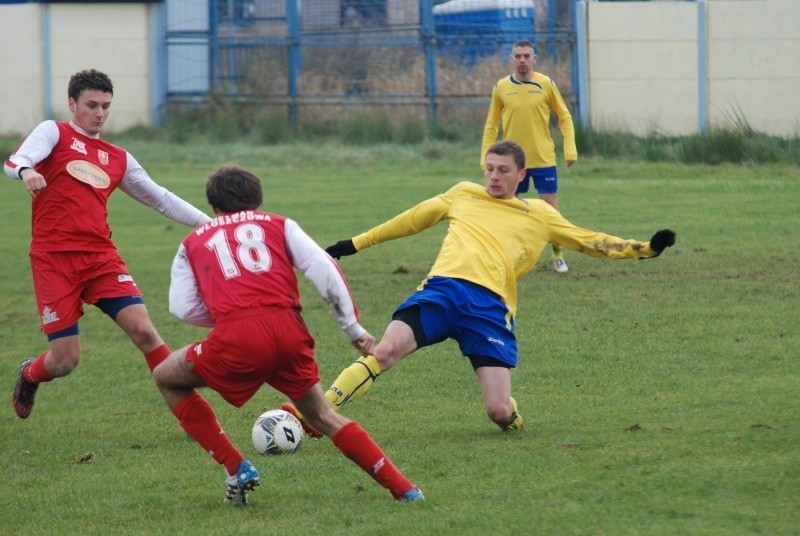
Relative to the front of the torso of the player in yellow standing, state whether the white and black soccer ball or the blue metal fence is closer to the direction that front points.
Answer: the white and black soccer ball

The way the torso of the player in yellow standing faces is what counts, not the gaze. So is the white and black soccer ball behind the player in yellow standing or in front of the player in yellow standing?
in front

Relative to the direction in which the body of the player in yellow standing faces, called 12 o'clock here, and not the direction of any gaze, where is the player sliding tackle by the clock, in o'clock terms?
The player sliding tackle is roughly at 12 o'clock from the player in yellow standing.

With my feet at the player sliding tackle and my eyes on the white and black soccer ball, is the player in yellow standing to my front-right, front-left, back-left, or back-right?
back-right

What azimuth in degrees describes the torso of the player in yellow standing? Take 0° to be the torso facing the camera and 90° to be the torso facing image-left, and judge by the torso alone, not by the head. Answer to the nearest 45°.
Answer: approximately 0°

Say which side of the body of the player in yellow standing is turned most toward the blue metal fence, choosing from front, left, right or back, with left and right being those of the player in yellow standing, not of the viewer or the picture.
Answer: back
